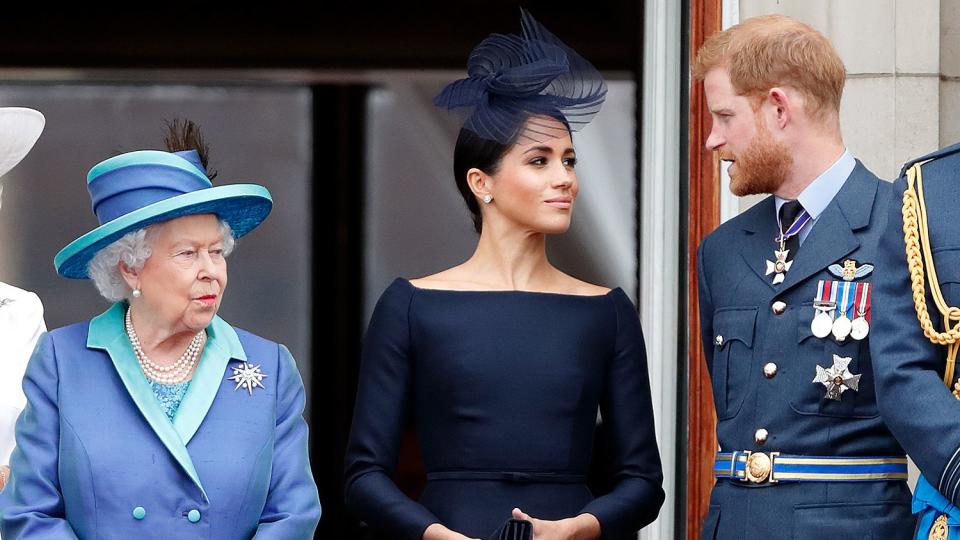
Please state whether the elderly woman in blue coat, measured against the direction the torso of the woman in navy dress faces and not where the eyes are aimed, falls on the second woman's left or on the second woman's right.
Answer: on the second woman's right

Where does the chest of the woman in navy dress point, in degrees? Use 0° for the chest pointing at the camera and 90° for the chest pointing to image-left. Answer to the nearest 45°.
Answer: approximately 0°
